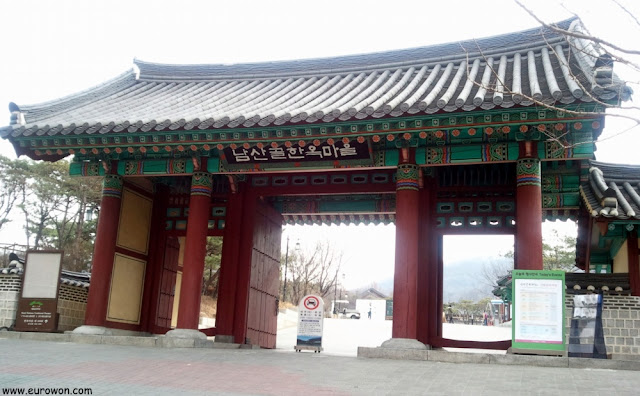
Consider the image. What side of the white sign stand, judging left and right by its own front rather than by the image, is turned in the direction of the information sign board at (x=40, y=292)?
right

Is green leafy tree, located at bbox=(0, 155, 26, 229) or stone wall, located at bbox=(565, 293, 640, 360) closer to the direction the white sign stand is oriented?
the stone wall

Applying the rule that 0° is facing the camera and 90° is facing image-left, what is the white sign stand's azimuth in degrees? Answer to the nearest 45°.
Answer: approximately 0°

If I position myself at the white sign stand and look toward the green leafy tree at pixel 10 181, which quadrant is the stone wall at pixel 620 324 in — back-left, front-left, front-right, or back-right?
back-right

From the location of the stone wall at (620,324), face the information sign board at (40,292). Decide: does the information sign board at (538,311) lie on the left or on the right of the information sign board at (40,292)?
left

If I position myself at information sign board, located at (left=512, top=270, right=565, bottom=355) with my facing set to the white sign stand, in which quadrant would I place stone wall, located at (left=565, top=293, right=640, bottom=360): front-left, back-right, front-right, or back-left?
back-right

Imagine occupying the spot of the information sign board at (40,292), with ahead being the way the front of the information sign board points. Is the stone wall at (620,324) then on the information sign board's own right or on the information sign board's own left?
on the information sign board's own left

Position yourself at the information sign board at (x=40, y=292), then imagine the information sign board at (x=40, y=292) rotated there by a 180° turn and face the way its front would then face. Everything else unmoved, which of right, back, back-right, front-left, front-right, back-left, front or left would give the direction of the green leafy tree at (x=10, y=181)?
front

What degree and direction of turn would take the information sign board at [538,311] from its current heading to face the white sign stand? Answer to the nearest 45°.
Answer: approximately 135° to its right

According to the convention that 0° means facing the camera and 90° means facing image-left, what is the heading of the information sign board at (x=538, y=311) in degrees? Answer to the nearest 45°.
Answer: approximately 0°

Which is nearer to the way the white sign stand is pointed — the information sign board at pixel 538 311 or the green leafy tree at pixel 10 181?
the information sign board

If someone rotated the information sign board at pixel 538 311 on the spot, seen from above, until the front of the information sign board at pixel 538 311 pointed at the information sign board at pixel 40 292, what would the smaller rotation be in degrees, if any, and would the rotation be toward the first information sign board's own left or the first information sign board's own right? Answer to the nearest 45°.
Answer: approximately 90° to the first information sign board's own right

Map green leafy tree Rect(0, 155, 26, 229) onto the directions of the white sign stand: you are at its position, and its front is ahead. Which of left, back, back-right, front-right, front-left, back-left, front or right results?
back-right
